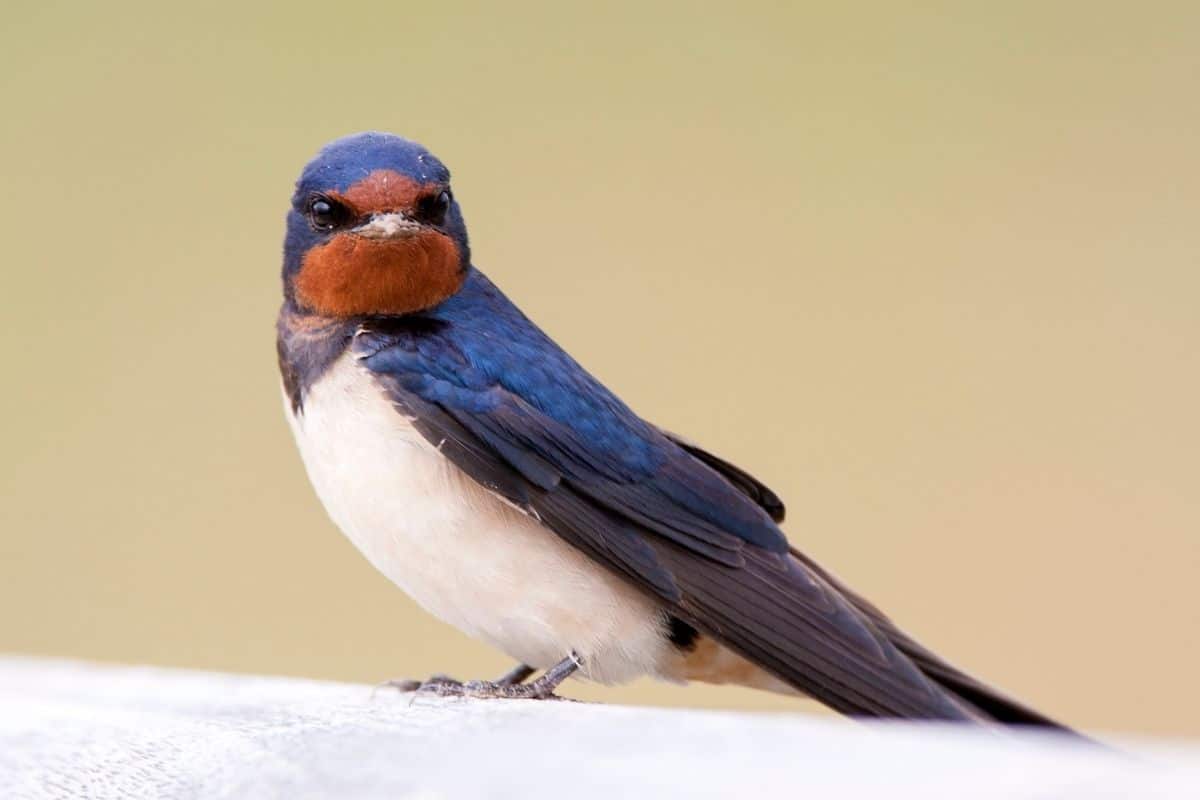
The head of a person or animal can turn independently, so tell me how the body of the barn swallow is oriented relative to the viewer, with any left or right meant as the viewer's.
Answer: facing to the left of the viewer
